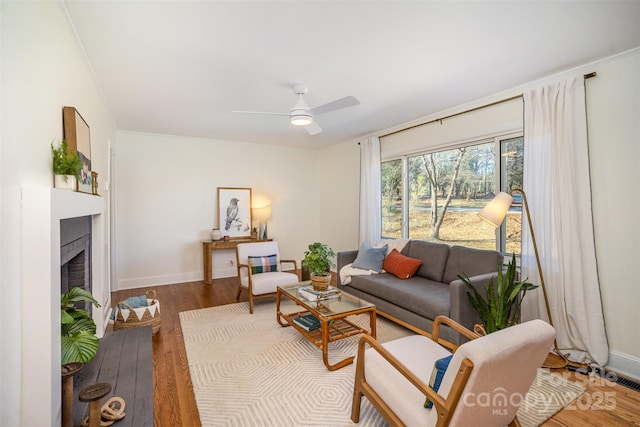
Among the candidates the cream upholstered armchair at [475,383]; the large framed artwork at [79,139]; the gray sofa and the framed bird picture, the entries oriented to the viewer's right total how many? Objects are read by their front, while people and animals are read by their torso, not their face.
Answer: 1

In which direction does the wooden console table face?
toward the camera

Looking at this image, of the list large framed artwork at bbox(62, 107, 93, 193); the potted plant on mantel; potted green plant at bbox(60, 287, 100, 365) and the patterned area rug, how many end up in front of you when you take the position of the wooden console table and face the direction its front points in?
4

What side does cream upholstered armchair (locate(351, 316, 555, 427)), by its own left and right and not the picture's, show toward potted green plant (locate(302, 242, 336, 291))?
front

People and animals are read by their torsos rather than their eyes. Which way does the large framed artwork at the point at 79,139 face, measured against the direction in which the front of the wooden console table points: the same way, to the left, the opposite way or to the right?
to the left

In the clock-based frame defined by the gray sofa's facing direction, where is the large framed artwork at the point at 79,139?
The large framed artwork is roughly at 12 o'clock from the gray sofa.

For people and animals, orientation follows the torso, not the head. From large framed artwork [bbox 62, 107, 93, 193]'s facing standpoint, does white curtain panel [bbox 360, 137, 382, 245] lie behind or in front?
in front

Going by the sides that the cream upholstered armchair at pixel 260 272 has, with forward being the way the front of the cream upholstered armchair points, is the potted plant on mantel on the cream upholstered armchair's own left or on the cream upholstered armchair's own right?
on the cream upholstered armchair's own right

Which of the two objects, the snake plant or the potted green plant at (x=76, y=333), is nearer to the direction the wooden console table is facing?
the potted green plant

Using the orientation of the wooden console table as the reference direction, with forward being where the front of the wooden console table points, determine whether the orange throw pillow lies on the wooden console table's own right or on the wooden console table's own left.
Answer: on the wooden console table's own left

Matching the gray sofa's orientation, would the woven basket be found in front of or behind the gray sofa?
in front

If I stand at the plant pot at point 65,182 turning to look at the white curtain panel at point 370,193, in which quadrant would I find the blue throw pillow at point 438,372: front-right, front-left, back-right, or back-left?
front-right

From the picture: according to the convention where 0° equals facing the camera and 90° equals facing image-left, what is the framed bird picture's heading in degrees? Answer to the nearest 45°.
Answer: approximately 0°

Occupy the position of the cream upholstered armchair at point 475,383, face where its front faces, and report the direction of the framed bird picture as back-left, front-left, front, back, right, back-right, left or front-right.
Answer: front

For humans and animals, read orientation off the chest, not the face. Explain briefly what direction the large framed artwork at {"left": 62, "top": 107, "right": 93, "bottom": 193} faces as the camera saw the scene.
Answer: facing to the right of the viewer

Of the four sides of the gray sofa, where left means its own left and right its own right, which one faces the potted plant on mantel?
front
